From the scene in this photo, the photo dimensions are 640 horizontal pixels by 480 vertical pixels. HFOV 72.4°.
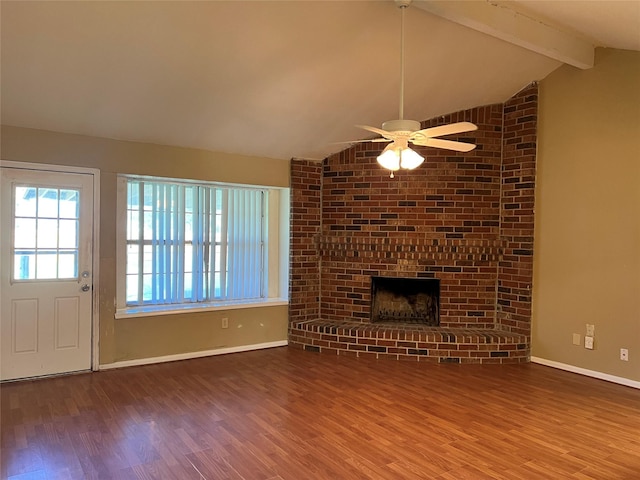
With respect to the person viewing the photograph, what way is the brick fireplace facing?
facing the viewer

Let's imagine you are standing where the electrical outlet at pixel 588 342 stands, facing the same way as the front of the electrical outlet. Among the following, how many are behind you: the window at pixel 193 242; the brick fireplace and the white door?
0

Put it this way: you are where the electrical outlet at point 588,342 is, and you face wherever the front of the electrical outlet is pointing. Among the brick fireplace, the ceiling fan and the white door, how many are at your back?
0

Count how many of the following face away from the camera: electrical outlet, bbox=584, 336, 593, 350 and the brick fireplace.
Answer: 0

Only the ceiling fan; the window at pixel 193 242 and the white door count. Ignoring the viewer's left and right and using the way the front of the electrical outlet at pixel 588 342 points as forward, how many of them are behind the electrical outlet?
0

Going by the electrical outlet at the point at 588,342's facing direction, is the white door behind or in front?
in front

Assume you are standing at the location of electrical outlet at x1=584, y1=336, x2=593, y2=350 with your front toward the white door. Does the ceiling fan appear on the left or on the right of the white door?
left

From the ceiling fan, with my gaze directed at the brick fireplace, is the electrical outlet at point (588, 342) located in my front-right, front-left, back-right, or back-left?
front-right

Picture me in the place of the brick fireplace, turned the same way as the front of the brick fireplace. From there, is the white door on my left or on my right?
on my right

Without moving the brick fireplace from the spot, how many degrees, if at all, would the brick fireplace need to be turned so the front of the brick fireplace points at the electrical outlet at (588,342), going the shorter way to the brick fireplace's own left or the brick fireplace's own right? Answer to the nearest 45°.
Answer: approximately 90° to the brick fireplace's own left

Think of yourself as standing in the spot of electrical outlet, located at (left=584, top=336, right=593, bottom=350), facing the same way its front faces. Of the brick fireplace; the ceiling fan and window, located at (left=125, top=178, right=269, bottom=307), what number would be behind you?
0

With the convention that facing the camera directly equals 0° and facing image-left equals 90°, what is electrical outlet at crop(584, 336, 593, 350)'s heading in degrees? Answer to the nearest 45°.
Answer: approximately 45°

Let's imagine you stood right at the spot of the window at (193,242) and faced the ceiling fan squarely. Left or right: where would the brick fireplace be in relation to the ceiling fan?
left

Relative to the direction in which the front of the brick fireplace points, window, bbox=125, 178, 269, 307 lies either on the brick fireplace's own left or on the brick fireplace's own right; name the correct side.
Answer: on the brick fireplace's own right

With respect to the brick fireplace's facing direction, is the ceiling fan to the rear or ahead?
ahead
